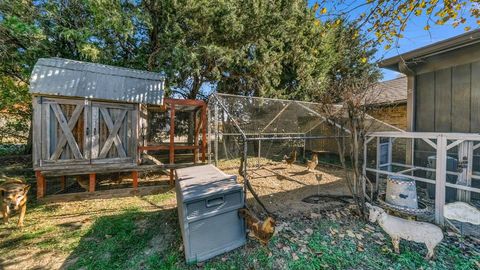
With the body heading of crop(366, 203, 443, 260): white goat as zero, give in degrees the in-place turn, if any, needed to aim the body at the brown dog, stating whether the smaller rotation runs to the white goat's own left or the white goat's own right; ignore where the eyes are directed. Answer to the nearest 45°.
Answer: approximately 45° to the white goat's own left

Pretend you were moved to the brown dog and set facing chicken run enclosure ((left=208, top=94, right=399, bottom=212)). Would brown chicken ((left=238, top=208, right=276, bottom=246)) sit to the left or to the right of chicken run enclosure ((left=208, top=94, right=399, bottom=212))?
right

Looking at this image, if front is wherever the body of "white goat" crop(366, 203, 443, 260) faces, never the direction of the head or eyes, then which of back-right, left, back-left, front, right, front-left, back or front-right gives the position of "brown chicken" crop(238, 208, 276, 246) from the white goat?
front-left

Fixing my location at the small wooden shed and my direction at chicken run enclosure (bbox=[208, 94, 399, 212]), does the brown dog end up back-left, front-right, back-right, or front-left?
back-right

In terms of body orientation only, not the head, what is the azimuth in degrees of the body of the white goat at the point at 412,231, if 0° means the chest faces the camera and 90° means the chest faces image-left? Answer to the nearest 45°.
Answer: approximately 90°

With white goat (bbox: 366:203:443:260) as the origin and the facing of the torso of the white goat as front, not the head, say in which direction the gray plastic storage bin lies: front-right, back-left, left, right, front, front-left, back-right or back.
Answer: front-left
